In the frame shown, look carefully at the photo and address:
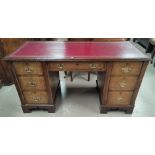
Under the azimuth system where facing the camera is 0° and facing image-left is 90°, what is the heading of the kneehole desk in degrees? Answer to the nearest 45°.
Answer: approximately 0°
